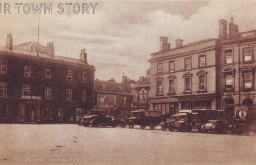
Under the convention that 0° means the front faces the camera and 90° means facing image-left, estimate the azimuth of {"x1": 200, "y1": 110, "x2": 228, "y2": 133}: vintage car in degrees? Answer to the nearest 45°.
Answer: approximately 45°

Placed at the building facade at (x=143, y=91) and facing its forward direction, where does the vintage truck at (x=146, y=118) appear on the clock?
The vintage truck is roughly at 12 o'clock from the building facade.

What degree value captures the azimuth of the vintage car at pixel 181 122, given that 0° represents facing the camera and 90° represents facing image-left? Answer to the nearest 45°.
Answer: approximately 45°

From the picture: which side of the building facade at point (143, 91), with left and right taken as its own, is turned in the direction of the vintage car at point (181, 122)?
front

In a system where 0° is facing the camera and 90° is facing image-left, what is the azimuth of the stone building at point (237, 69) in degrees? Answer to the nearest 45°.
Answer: approximately 45°

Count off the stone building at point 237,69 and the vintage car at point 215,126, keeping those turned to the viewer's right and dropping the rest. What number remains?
0

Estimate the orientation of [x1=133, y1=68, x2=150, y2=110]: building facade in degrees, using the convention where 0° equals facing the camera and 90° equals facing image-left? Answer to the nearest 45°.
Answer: approximately 0°

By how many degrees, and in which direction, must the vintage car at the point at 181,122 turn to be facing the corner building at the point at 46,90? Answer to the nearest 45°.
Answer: approximately 90° to its right

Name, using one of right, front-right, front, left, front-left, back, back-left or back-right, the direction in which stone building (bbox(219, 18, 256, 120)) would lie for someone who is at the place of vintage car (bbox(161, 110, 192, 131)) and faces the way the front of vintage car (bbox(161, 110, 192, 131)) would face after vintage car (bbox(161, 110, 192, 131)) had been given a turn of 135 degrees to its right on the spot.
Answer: front-right

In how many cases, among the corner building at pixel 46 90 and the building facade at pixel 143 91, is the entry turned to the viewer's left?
0

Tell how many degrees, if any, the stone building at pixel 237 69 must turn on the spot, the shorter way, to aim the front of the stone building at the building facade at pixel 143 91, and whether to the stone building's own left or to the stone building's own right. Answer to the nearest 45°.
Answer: approximately 90° to the stone building's own right
